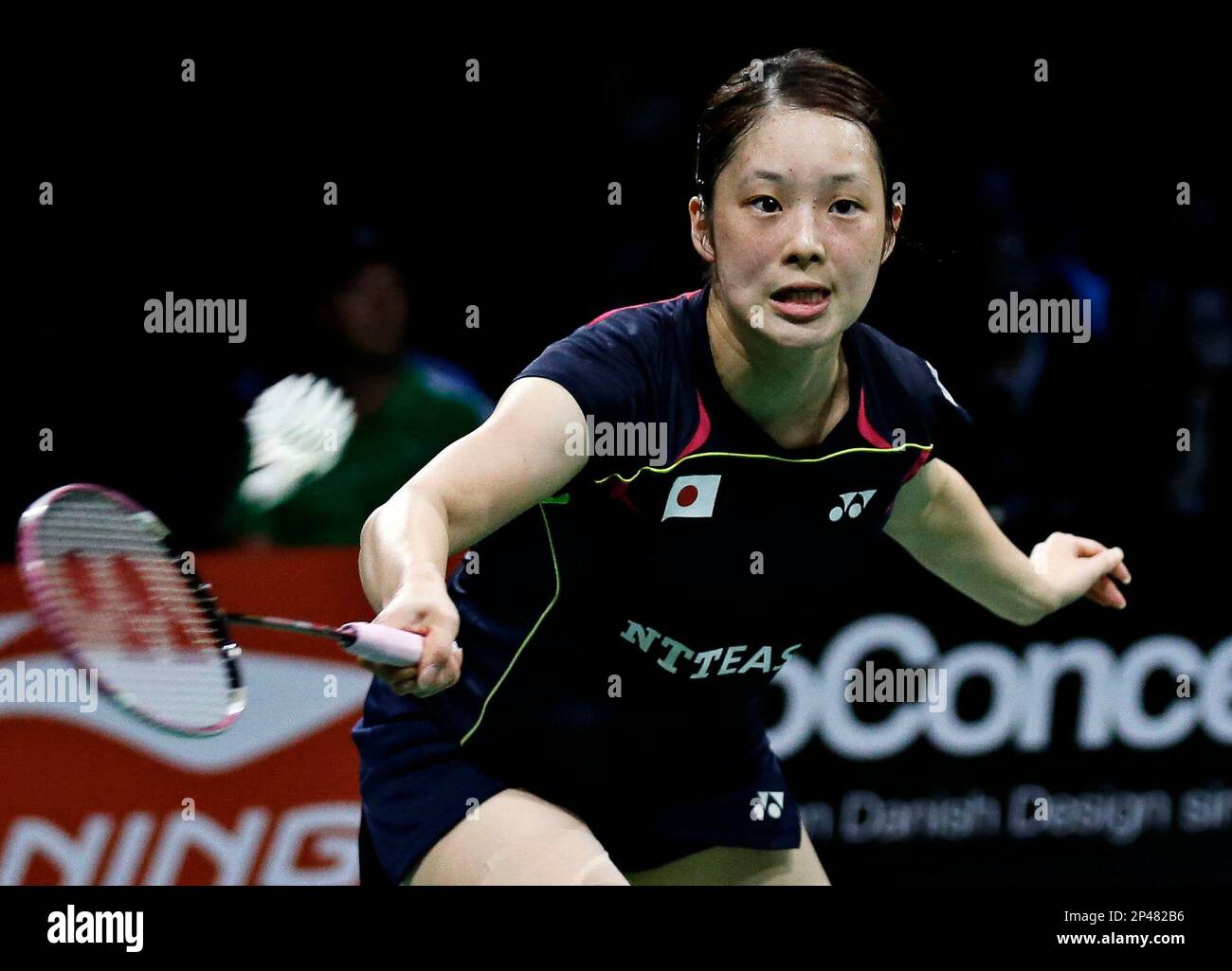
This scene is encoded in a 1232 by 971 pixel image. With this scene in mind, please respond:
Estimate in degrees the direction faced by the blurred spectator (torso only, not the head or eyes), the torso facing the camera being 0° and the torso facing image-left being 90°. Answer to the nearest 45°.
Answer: approximately 0°

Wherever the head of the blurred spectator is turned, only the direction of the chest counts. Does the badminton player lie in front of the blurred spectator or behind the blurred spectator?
in front
